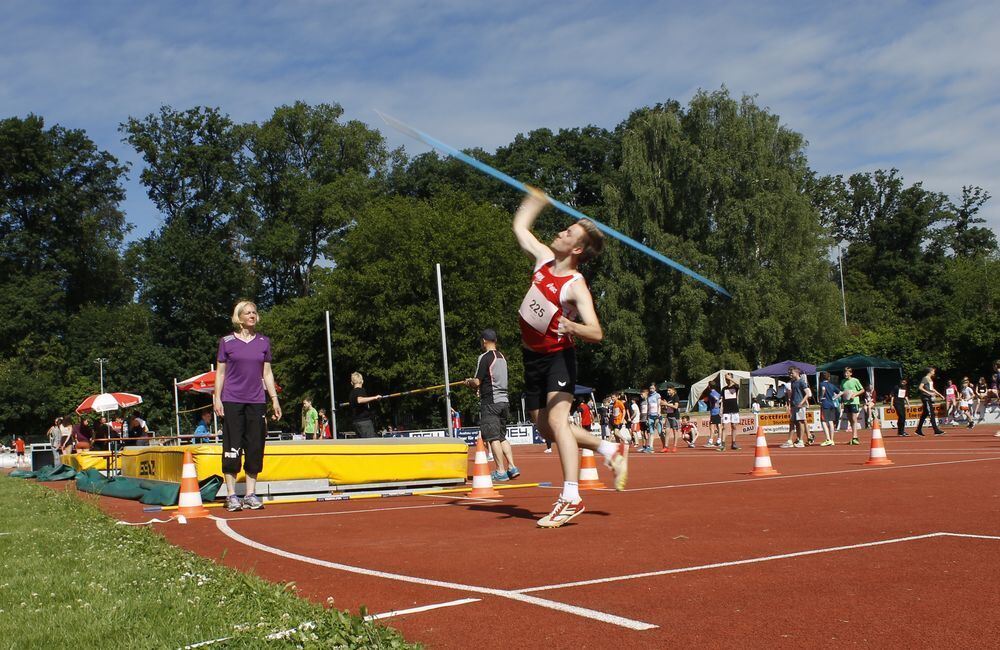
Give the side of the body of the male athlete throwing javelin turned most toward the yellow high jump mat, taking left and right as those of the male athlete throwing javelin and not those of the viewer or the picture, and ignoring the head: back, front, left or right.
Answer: right

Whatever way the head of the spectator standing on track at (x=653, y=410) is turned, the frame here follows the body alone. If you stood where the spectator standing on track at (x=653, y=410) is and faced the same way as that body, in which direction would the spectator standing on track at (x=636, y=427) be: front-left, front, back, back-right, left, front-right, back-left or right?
back-right

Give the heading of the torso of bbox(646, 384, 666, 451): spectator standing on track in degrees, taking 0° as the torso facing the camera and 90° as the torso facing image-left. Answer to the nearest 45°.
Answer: approximately 45°

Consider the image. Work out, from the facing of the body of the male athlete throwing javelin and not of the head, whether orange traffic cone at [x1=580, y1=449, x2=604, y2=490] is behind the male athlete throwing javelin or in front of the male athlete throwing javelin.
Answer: behind

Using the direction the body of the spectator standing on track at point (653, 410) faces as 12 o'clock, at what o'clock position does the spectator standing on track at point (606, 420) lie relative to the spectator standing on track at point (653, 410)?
the spectator standing on track at point (606, 420) is roughly at 4 o'clock from the spectator standing on track at point (653, 410).

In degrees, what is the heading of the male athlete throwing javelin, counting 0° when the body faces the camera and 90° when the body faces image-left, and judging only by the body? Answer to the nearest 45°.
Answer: approximately 45°

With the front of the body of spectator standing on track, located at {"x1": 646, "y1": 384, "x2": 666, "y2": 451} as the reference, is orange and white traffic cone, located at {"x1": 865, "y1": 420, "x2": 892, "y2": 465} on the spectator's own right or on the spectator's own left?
on the spectator's own left

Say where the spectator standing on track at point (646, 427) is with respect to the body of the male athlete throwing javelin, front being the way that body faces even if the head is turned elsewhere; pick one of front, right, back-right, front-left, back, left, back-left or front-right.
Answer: back-right

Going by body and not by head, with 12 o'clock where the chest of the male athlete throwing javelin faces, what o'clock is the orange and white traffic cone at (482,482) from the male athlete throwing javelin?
The orange and white traffic cone is roughly at 4 o'clock from the male athlete throwing javelin.

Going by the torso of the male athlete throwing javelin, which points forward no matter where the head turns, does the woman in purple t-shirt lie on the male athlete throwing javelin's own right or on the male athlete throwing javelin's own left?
on the male athlete throwing javelin's own right
